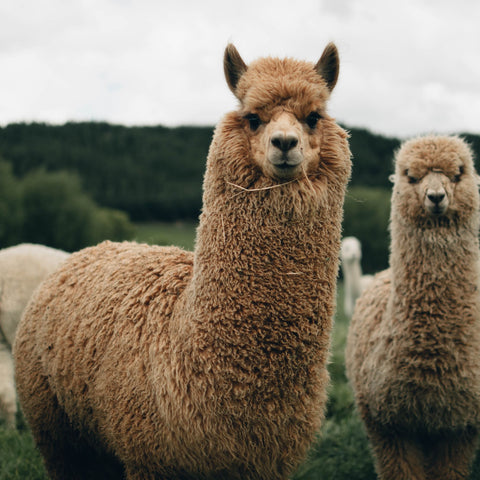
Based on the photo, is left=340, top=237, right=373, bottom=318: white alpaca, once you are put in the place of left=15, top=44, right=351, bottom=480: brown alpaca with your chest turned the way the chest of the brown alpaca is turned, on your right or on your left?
on your left

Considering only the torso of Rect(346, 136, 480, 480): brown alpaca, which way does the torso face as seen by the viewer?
toward the camera

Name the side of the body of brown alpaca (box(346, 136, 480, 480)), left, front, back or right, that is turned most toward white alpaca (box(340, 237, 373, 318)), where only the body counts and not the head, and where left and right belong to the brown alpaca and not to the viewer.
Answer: back

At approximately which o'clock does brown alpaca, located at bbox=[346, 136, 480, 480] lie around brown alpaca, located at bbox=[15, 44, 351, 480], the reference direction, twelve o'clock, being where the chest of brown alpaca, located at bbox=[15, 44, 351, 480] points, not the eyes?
brown alpaca, located at bbox=[346, 136, 480, 480] is roughly at 9 o'clock from brown alpaca, located at bbox=[15, 44, 351, 480].

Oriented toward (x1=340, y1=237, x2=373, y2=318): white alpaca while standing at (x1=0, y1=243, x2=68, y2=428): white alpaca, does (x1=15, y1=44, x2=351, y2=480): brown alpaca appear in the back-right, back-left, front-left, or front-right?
back-right

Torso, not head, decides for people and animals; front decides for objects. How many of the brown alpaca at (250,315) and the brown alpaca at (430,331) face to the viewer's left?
0

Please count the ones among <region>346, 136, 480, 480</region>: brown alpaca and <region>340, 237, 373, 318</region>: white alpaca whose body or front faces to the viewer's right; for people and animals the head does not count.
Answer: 0

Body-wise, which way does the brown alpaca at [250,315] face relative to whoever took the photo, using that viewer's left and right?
facing the viewer and to the right of the viewer

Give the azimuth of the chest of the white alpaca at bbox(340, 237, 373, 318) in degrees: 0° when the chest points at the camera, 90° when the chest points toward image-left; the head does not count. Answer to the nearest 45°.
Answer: approximately 45°
